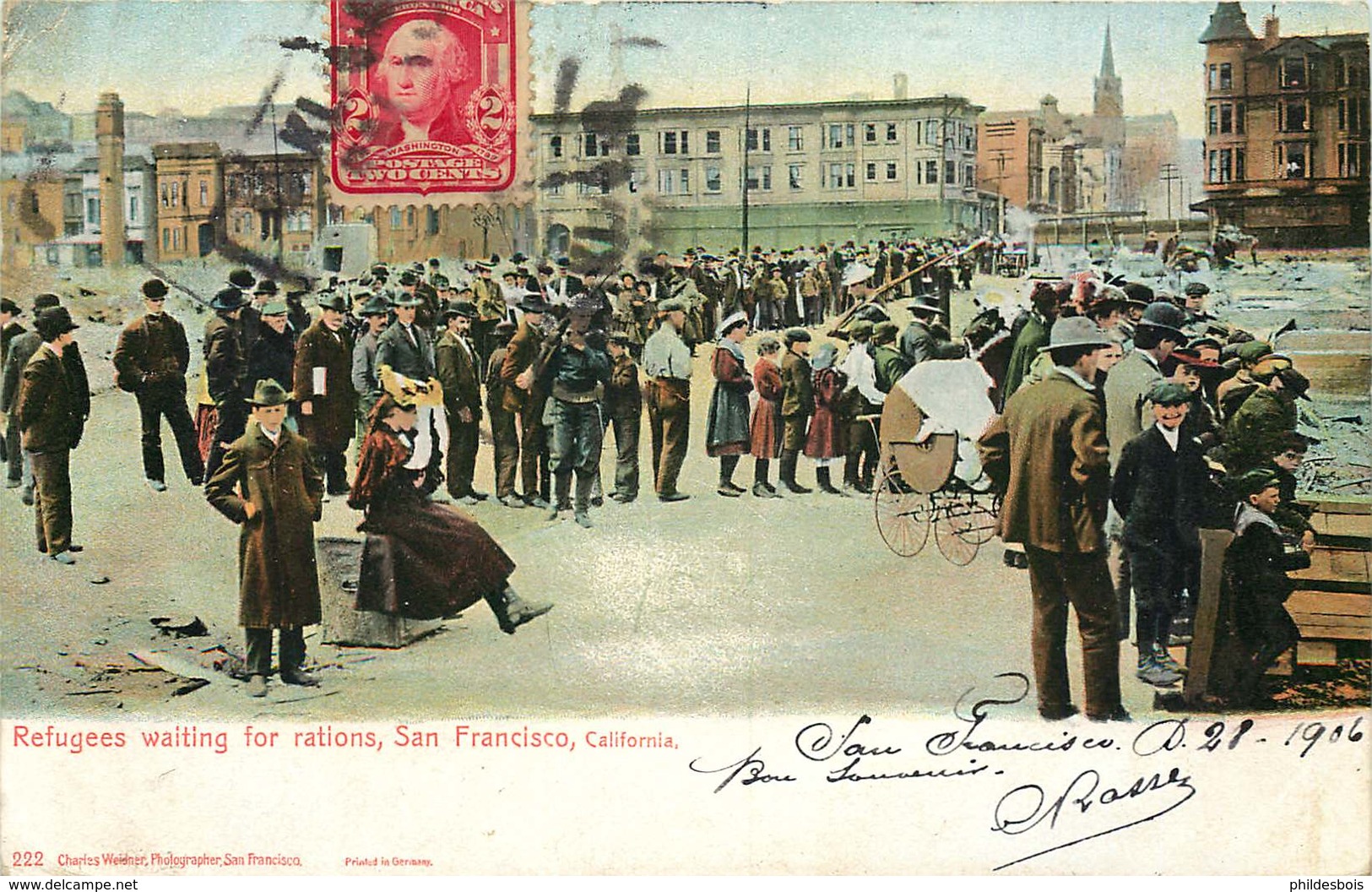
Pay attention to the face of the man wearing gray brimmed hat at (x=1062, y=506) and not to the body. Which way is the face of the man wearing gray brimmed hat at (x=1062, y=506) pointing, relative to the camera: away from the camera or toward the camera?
away from the camera

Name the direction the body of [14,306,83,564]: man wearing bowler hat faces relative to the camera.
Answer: to the viewer's right

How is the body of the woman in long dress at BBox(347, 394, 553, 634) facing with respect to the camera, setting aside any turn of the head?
to the viewer's right

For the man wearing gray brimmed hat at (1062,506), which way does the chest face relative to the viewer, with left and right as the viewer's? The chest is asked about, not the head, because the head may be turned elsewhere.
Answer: facing away from the viewer and to the right of the viewer
